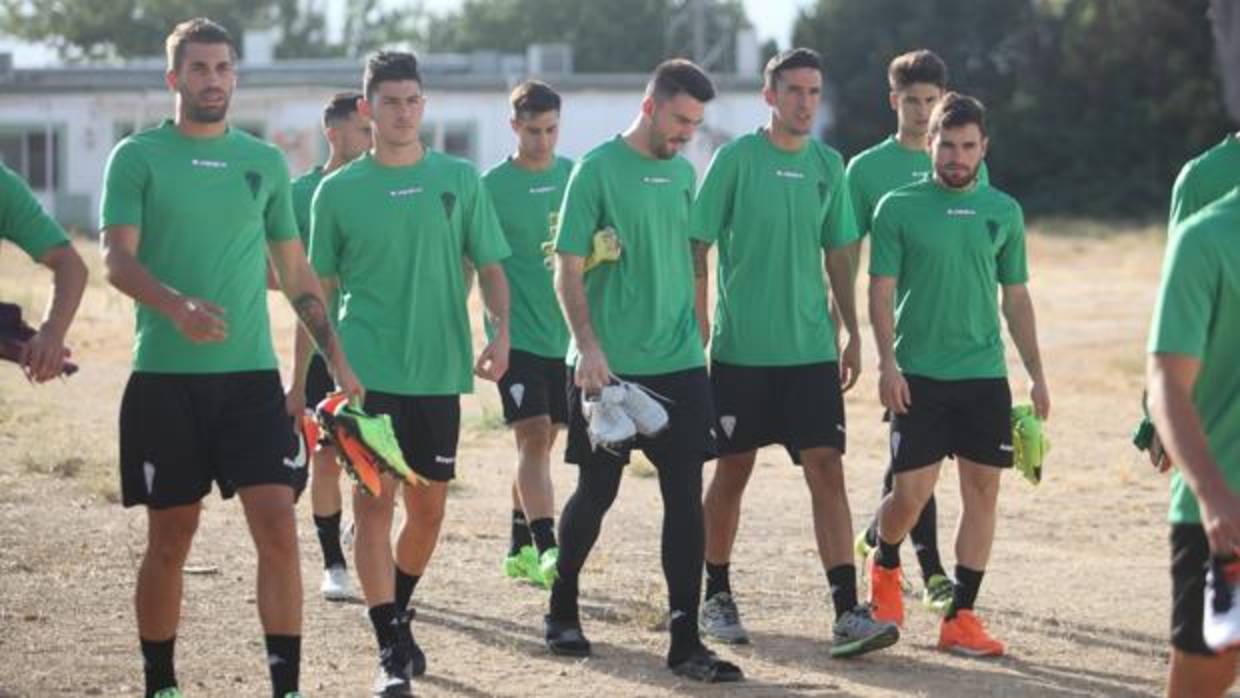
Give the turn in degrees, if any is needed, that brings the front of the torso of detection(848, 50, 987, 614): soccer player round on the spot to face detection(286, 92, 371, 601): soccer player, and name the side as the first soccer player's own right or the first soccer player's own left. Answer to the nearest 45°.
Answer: approximately 90° to the first soccer player's own right

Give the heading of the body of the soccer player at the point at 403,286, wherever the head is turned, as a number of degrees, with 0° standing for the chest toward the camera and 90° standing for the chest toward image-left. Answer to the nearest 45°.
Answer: approximately 0°

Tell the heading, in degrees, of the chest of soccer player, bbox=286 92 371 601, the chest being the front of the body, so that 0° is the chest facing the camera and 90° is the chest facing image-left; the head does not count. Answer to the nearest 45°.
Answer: approximately 315°

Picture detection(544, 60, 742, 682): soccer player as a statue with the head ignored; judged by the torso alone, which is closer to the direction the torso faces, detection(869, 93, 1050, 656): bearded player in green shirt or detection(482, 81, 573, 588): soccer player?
the bearded player in green shirt

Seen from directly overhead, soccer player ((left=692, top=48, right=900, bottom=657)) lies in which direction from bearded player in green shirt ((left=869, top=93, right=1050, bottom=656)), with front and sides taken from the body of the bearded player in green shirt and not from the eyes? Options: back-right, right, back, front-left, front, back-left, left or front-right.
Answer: right

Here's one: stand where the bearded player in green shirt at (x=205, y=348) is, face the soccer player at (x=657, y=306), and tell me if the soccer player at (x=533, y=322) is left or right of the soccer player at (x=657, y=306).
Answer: left

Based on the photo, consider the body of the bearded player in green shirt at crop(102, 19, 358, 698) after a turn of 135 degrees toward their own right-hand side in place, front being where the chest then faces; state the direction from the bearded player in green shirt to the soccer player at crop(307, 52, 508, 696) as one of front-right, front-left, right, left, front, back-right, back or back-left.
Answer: right
